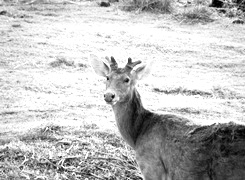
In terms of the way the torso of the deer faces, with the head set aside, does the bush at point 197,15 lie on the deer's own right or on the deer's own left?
on the deer's own right

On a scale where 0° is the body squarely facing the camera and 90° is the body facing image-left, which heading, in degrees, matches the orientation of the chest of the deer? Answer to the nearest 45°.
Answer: approximately 90°

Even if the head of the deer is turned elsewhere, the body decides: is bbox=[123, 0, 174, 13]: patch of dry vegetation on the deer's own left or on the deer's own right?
on the deer's own right

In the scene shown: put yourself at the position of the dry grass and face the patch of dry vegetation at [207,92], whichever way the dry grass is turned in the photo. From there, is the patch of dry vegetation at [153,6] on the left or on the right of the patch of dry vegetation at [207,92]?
left

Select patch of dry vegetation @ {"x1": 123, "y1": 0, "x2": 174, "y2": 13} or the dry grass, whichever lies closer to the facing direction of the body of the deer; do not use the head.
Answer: the dry grass

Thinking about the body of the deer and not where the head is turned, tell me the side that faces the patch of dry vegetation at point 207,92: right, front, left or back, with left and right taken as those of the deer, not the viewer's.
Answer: right

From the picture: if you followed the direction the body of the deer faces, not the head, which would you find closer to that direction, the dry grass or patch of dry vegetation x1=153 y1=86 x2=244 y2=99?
the dry grass

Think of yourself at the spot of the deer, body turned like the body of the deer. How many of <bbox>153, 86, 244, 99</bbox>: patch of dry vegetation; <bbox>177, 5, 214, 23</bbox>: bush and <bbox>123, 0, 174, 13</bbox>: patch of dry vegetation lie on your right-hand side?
3
